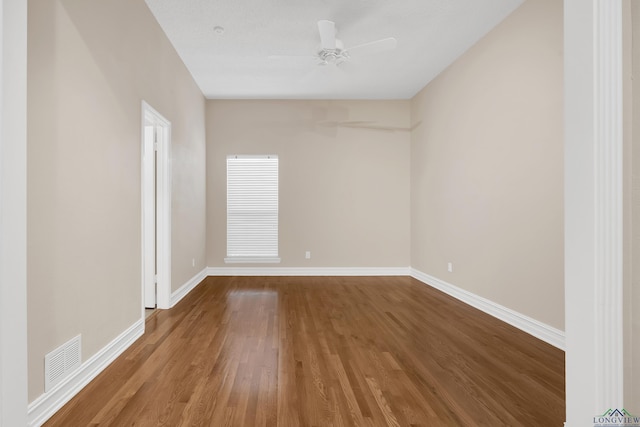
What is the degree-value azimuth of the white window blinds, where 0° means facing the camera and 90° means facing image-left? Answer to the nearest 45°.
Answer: approximately 0°

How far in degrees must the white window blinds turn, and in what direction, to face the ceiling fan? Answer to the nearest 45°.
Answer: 0° — it already faces it

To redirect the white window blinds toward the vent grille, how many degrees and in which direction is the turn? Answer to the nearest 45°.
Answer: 0° — it already faces it
